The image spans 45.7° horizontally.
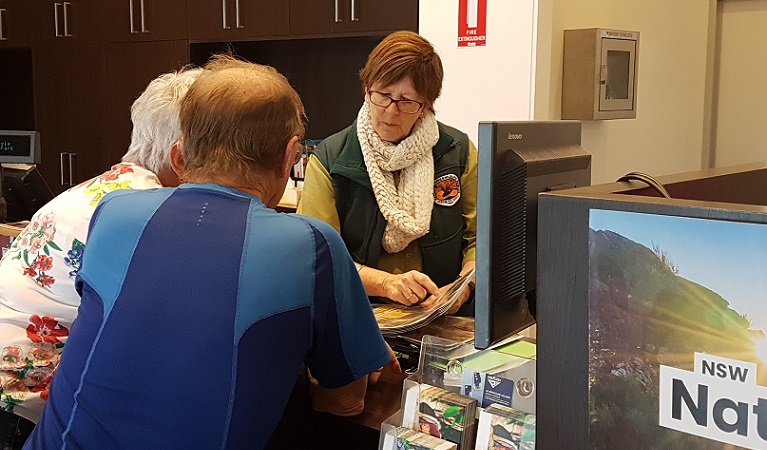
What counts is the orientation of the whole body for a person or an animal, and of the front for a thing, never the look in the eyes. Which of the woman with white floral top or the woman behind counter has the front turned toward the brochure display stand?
the woman behind counter

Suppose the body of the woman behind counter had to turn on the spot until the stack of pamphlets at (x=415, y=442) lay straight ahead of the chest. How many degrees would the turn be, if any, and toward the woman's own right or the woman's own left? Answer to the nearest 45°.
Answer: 0° — they already face it

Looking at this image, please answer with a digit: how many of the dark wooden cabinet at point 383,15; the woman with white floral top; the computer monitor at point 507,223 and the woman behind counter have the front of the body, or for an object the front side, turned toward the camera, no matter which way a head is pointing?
2

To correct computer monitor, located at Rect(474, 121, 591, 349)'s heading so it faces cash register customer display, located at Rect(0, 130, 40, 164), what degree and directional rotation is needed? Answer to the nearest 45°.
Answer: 0° — it already faces it

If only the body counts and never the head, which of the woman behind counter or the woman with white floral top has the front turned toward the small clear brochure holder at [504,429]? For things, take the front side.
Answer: the woman behind counter

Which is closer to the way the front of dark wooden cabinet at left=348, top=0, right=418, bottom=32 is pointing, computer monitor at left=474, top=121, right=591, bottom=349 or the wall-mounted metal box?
the computer monitor

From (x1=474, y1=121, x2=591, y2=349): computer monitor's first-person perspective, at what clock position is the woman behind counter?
The woman behind counter is roughly at 1 o'clock from the computer monitor.

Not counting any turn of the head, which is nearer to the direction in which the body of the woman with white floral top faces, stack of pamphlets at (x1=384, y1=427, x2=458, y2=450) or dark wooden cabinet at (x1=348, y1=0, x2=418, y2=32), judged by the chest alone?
the dark wooden cabinet

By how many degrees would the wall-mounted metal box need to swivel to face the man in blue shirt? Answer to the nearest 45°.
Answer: approximately 45° to its right

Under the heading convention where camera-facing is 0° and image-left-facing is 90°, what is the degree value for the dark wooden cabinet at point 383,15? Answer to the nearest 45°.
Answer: approximately 0°

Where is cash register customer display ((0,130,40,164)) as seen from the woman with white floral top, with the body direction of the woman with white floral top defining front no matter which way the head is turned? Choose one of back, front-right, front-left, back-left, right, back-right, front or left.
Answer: front-left

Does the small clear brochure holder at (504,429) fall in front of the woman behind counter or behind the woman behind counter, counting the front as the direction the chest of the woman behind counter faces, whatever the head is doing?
in front

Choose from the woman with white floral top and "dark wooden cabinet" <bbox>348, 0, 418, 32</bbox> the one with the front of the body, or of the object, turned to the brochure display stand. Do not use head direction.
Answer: the dark wooden cabinet

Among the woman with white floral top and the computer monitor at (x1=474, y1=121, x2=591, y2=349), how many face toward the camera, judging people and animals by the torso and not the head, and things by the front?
0

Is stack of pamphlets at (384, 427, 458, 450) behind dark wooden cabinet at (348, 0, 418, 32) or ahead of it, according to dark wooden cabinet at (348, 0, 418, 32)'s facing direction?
ahead

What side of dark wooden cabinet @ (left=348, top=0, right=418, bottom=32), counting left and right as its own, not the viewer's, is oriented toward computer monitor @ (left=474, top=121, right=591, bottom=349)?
front
